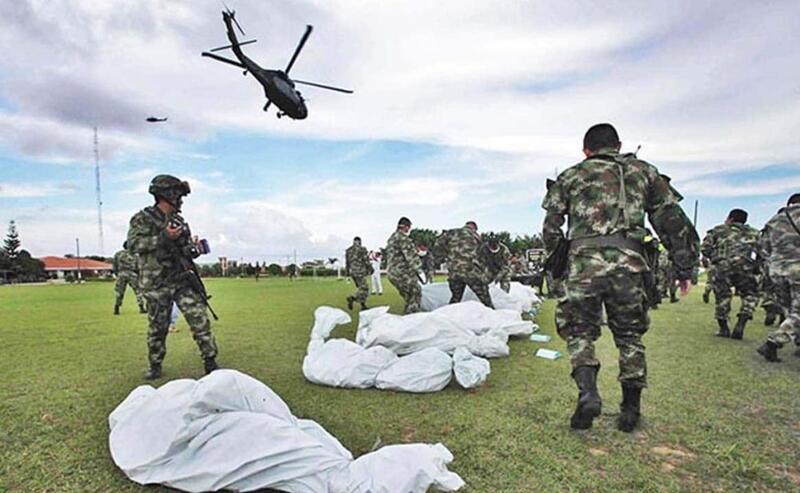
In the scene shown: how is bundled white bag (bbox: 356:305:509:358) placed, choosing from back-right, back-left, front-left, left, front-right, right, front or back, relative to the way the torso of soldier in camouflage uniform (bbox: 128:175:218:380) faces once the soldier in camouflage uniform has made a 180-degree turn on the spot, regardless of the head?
back-right

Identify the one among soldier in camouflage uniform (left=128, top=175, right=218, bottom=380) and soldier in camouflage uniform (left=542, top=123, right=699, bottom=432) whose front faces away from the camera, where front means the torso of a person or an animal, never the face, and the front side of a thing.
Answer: soldier in camouflage uniform (left=542, top=123, right=699, bottom=432)

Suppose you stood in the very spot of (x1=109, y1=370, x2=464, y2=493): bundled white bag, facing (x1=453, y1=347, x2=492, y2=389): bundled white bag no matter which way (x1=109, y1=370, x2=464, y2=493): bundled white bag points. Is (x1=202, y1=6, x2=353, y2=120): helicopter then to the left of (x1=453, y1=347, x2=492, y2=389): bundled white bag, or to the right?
left

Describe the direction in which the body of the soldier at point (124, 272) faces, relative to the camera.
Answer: away from the camera

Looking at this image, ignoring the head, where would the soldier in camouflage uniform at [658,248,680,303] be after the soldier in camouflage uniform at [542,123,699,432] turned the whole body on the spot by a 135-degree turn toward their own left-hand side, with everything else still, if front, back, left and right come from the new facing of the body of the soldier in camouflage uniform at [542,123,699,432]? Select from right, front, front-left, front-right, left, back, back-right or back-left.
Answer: back-right

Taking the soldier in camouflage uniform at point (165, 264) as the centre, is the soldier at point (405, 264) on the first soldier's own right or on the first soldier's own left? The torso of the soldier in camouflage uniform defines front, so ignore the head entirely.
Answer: on the first soldier's own left

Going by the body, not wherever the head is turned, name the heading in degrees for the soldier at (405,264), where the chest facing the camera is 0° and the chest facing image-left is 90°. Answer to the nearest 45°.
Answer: approximately 225°

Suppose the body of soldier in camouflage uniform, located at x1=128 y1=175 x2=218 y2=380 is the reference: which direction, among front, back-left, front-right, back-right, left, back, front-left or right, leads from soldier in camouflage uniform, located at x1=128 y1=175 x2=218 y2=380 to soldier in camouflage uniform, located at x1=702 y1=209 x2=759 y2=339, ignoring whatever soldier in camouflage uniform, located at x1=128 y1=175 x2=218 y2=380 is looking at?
front-left

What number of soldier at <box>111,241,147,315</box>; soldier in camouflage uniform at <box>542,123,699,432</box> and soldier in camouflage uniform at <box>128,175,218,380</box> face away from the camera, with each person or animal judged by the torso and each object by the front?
2

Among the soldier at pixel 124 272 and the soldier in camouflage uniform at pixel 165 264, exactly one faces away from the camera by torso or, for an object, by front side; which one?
the soldier

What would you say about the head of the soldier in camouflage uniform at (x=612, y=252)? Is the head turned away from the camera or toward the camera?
away from the camera

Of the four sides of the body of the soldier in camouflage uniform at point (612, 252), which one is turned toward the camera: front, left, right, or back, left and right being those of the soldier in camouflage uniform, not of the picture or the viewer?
back
